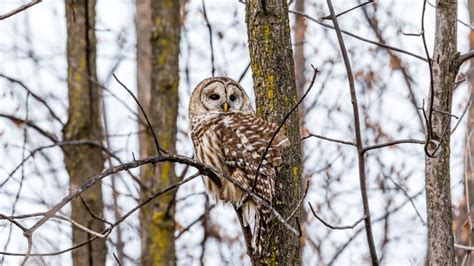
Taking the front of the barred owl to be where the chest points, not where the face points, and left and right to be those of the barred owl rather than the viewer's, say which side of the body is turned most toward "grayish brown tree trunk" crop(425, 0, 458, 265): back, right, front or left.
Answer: left

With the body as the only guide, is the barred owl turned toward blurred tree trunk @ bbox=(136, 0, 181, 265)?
no

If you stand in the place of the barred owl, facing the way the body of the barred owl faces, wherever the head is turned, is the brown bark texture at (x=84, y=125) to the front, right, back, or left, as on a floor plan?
right

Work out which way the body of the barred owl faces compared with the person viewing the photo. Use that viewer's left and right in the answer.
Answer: facing the viewer and to the left of the viewer

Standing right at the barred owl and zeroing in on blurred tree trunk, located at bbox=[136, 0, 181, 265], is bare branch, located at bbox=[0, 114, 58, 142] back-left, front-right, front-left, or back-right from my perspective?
front-left
